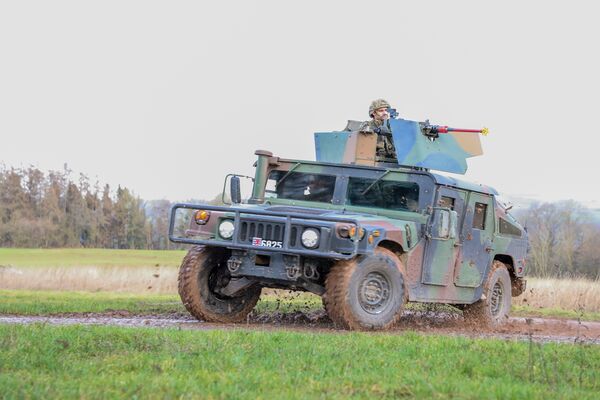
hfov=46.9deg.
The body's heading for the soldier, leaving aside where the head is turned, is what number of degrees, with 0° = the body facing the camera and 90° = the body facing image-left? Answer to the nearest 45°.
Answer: approximately 315°
